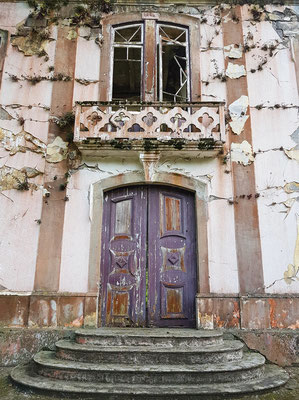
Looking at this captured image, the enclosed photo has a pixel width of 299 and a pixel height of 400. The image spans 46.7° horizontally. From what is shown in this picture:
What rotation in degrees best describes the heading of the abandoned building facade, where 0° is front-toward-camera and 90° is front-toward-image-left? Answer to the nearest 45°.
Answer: approximately 0°
